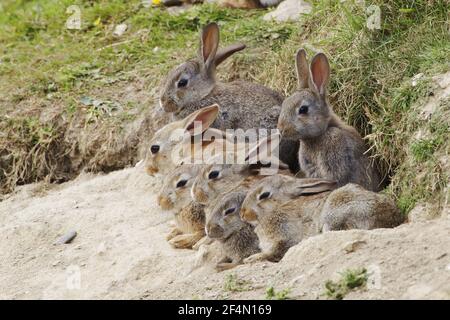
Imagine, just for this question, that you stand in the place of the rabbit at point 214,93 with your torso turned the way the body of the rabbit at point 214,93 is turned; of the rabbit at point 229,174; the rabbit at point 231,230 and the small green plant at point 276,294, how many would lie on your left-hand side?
3

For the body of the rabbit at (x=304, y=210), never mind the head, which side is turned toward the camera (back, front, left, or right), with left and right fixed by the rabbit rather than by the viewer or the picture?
left

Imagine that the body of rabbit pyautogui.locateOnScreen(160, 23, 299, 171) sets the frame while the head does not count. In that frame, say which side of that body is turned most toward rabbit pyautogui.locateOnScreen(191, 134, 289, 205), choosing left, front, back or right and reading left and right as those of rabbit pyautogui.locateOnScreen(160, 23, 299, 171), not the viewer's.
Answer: left

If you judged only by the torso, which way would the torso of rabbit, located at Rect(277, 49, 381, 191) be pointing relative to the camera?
to the viewer's left

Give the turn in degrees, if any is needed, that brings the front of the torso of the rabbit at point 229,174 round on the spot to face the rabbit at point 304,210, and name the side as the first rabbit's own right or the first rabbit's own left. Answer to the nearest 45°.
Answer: approximately 135° to the first rabbit's own left

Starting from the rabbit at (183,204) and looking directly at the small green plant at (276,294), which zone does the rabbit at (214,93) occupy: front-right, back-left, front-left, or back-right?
back-left

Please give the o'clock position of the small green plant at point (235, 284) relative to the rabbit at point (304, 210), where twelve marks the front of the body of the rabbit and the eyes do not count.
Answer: The small green plant is roughly at 10 o'clock from the rabbit.

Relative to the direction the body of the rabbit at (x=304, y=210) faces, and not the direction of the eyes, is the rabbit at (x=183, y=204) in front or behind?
in front

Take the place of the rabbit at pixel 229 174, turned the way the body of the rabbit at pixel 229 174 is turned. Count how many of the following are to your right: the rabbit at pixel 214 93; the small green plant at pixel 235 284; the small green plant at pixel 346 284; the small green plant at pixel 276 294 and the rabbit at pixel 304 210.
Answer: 1

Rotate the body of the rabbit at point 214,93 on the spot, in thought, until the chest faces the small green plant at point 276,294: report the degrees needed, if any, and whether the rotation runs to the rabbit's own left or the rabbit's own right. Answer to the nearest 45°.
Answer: approximately 90° to the rabbit's own left

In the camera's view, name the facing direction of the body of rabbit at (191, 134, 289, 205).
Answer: to the viewer's left

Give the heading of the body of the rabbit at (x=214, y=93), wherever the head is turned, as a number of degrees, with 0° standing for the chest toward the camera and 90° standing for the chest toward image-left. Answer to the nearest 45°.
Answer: approximately 90°
